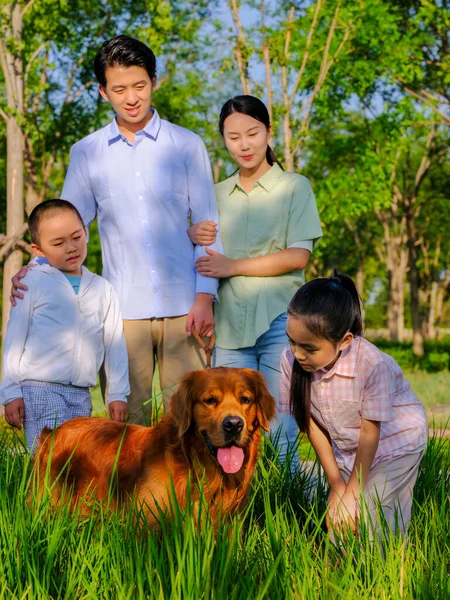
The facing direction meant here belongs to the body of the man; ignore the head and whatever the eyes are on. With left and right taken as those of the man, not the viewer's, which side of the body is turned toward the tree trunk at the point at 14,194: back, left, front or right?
back

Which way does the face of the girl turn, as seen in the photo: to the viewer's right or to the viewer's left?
to the viewer's left

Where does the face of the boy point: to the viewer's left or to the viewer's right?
to the viewer's right

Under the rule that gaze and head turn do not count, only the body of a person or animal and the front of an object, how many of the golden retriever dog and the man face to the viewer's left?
0

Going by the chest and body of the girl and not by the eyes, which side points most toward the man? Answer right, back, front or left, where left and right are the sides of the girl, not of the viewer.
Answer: right

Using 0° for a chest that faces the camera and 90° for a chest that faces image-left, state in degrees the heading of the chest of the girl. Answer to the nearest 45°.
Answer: approximately 45°

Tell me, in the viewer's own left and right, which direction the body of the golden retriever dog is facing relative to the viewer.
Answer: facing the viewer and to the right of the viewer

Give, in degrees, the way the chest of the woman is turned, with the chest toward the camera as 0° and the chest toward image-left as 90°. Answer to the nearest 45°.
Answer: approximately 45°

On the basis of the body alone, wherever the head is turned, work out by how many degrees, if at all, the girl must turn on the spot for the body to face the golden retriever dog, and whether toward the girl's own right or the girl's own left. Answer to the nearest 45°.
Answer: approximately 45° to the girl's own right

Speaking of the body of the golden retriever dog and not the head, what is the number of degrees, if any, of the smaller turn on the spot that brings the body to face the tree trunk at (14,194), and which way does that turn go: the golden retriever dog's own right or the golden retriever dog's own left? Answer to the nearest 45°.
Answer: approximately 135° to the golden retriever dog's own left
